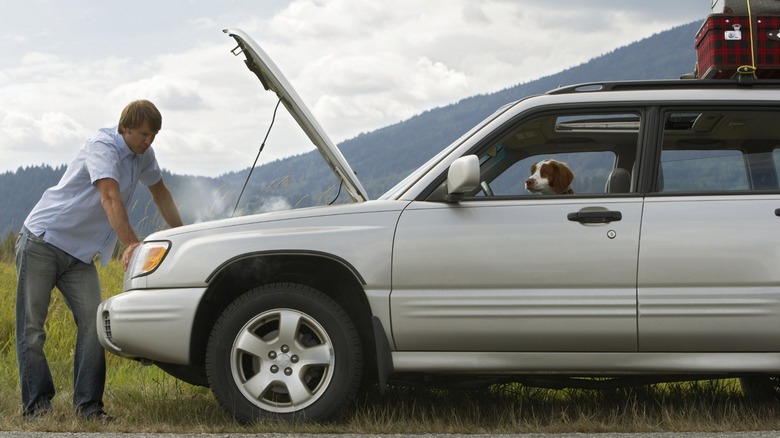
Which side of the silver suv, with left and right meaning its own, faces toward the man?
front

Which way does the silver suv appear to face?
to the viewer's left

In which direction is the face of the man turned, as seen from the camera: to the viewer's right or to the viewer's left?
to the viewer's right
